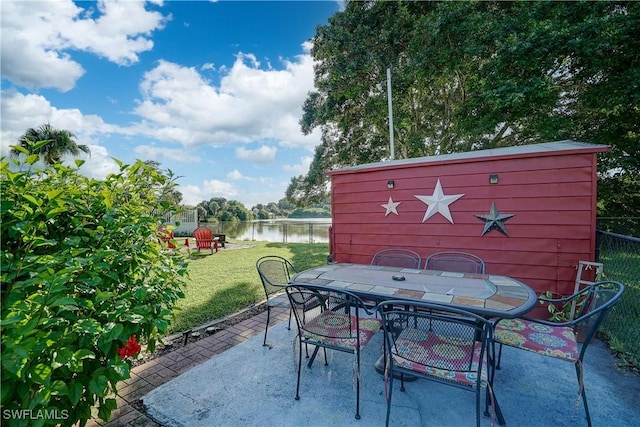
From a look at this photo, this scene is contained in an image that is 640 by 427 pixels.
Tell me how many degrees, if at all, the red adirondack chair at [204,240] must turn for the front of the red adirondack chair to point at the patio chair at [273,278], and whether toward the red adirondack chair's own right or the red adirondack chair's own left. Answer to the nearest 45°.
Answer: approximately 135° to the red adirondack chair's own right

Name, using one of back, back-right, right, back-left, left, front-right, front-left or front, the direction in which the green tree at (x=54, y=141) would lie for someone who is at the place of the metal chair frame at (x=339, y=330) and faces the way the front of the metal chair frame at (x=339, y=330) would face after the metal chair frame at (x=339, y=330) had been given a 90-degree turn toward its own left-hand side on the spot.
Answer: front

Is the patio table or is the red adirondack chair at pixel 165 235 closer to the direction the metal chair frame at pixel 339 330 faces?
the patio table

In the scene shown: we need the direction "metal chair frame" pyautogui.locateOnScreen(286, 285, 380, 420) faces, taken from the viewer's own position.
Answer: facing away from the viewer and to the right of the viewer

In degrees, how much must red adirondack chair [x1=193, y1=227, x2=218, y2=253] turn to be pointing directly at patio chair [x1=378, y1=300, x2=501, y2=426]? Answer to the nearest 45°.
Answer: approximately 135° to its right

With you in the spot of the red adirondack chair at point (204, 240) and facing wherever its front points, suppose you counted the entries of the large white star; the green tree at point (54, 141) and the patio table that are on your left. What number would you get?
1

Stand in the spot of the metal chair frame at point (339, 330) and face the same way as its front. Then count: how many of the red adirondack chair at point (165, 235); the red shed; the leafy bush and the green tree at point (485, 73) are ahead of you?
2

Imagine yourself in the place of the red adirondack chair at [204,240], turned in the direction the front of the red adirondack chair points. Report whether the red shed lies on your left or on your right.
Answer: on your right

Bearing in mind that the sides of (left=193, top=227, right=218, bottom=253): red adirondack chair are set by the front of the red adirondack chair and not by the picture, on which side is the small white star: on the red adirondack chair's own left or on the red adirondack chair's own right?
on the red adirondack chair's own right

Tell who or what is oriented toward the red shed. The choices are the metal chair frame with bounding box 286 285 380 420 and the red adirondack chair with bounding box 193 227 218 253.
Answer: the metal chair frame

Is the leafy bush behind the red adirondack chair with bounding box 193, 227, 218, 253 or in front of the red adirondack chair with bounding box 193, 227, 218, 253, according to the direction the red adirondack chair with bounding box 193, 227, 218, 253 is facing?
behind

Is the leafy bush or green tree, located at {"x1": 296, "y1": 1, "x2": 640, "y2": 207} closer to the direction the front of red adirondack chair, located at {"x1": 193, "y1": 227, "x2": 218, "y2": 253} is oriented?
the green tree

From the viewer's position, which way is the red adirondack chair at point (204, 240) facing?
facing away from the viewer and to the right of the viewer

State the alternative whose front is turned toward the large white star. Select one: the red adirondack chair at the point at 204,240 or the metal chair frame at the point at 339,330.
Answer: the metal chair frame

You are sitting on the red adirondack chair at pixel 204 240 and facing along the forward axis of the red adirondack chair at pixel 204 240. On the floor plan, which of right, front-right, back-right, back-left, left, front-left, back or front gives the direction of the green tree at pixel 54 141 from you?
left
